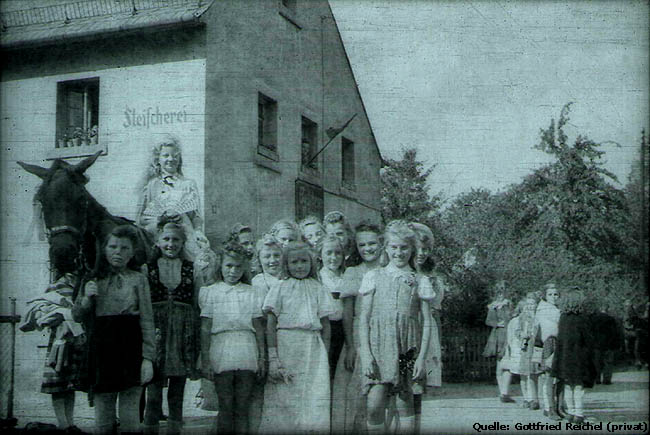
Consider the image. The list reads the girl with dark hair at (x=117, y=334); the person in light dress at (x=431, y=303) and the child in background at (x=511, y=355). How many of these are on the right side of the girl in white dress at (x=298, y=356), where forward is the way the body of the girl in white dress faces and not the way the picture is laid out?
1

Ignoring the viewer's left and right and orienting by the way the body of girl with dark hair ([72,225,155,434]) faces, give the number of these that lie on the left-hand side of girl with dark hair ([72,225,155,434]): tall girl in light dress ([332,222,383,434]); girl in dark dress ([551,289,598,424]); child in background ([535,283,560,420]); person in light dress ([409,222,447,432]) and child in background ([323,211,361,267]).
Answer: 5

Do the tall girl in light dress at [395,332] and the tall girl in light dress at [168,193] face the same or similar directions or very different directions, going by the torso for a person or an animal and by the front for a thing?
same or similar directions

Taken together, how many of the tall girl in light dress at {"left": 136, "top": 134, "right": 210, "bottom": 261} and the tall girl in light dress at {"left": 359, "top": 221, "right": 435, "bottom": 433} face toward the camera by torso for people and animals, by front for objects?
2

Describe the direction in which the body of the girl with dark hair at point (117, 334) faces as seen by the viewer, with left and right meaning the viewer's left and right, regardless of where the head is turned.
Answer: facing the viewer

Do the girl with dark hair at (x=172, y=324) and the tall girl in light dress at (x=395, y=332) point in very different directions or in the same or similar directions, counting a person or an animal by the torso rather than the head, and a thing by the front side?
same or similar directions

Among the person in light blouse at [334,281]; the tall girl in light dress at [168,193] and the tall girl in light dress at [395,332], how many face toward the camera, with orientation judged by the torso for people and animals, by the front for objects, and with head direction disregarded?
3

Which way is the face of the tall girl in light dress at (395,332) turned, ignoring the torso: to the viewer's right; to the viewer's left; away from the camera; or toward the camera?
toward the camera

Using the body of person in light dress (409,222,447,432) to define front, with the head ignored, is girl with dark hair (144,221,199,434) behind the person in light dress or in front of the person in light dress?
in front

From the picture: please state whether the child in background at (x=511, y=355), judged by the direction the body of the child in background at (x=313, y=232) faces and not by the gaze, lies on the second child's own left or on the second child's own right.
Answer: on the second child's own left

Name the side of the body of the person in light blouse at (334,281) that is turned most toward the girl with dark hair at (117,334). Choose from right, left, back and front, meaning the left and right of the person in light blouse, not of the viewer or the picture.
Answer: right

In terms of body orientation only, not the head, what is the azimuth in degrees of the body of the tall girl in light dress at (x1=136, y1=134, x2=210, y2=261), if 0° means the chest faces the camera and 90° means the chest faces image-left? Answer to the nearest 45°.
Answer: approximately 0°
